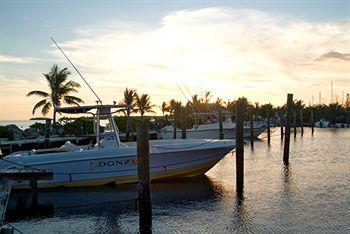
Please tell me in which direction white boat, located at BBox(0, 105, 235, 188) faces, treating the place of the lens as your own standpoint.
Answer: facing to the right of the viewer

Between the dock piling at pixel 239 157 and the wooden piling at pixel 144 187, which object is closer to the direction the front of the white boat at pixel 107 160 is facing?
the dock piling

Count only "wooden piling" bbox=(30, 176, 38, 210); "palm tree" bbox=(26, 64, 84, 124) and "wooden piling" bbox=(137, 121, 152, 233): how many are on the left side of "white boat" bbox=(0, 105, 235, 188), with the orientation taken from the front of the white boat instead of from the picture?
1

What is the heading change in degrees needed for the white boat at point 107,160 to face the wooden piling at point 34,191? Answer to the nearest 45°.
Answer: approximately 135° to its right

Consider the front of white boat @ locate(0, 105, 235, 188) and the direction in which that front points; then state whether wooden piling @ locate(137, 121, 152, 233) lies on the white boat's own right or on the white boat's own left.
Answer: on the white boat's own right

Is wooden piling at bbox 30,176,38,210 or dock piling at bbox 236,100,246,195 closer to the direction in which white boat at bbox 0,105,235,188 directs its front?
the dock piling

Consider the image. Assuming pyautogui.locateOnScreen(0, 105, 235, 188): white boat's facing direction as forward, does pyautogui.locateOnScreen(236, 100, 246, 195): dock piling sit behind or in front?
in front

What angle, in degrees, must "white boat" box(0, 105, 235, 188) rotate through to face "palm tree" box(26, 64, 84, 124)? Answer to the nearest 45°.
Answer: approximately 90° to its left
